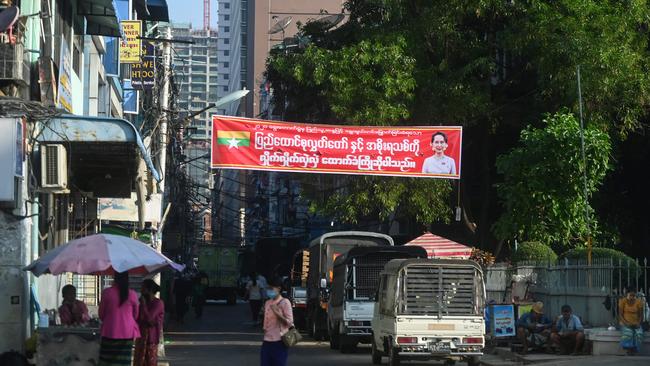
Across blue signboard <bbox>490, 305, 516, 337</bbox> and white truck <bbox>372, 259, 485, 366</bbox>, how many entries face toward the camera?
1

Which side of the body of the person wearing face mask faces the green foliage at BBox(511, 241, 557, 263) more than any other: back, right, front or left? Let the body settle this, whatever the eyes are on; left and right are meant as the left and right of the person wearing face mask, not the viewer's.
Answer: back

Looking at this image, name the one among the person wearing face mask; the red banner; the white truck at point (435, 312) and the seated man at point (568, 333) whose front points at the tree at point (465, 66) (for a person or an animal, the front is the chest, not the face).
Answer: the white truck

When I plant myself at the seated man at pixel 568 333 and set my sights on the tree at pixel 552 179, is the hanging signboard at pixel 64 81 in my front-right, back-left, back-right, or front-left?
back-left

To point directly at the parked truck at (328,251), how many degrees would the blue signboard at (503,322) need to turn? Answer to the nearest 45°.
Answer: approximately 135° to its right

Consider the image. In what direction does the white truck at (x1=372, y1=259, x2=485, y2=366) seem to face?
away from the camera
